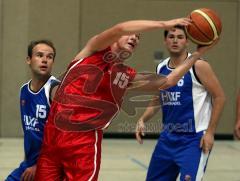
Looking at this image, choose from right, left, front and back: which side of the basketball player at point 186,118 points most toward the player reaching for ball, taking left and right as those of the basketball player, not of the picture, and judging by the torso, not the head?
front

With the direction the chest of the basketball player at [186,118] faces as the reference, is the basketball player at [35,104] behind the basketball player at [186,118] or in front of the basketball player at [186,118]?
in front

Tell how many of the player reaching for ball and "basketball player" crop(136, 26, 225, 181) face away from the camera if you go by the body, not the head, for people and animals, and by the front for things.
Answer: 0

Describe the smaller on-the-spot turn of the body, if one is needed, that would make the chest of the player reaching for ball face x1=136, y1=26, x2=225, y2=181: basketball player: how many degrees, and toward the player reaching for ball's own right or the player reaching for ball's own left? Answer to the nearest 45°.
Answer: approximately 90° to the player reaching for ball's own left

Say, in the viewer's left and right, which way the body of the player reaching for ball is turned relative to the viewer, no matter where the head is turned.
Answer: facing the viewer and to the right of the viewer

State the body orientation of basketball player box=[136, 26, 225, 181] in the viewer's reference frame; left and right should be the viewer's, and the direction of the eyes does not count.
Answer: facing the viewer and to the left of the viewer

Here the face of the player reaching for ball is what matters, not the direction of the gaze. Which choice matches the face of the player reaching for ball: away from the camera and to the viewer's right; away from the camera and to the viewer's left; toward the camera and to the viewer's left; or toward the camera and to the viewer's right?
toward the camera and to the viewer's right

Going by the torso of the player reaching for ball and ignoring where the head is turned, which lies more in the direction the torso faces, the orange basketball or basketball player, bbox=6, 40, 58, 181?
the orange basketball

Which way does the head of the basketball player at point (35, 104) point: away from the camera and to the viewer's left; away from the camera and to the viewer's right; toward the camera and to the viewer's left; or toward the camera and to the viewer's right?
toward the camera and to the viewer's right
